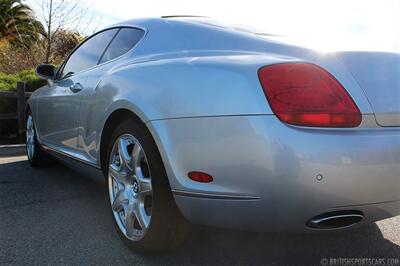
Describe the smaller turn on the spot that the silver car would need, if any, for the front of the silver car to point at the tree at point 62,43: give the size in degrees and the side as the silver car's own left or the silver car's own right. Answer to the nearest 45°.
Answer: approximately 45° to the silver car's own right

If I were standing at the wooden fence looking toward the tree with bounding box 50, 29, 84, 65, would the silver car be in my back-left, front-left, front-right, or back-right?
back-right

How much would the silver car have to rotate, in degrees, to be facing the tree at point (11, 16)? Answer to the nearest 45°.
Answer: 0° — it already faces it

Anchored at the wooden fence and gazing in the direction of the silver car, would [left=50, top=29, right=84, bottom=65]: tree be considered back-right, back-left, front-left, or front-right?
back-left

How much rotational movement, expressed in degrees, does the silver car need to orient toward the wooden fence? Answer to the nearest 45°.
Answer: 0° — it already faces it

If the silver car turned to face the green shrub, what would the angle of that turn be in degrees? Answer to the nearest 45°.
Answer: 0° — it already faces it

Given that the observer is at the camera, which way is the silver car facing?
facing away from the viewer and to the left of the viewer
